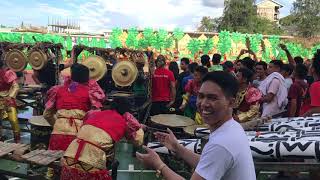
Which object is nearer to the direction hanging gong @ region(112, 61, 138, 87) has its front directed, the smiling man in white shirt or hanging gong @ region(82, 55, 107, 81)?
the smiling man in white shirt

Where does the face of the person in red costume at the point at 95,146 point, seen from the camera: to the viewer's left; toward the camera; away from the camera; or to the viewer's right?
away from the camera

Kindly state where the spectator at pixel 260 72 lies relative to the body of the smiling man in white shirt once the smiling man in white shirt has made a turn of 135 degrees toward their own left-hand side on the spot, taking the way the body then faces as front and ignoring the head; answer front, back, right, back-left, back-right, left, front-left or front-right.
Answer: back-left

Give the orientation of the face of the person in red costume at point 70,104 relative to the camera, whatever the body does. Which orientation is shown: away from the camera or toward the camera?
away from the camera

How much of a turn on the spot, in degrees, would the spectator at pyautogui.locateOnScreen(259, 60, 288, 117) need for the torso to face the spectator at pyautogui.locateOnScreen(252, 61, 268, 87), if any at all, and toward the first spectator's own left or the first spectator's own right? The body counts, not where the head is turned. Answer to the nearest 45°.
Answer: approximately 90° to the first spectator's own right

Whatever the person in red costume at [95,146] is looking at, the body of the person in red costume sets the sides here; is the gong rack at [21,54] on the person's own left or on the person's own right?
on the person's own left

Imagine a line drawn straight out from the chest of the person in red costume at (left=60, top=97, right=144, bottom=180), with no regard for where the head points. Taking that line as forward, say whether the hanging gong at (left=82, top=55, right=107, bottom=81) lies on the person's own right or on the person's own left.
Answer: on the person's own left

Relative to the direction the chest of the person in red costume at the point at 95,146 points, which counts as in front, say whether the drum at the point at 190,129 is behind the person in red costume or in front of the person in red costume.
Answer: in front

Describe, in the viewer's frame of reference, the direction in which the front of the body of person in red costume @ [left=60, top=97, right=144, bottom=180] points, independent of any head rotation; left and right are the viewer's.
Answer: facing away from the viewer and to the right of the viewer

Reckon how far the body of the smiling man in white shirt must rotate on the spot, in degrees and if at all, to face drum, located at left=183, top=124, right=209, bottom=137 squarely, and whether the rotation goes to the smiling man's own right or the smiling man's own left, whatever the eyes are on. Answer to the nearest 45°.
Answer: approximately 90° to the smiling man's own right

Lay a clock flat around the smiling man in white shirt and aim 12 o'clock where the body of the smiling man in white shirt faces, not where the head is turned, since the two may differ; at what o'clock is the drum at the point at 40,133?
The drum is roughly at 2 o'clock from the smiling man in white shirt.

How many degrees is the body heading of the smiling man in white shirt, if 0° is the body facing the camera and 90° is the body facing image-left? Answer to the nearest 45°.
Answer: approximately 90°
